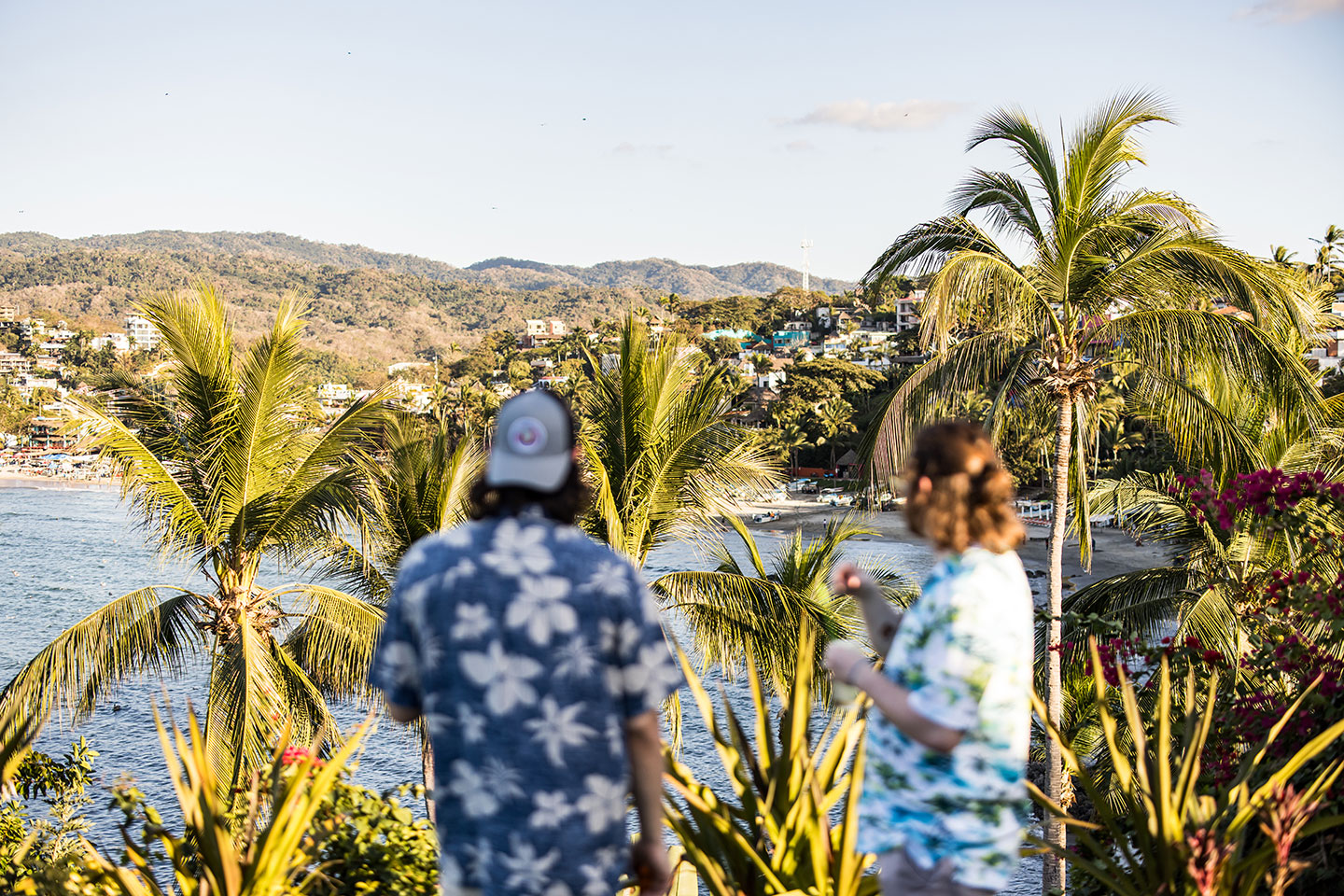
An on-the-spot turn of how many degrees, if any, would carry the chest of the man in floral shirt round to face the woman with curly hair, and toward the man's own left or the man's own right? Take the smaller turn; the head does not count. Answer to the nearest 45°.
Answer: approximately 90° to the man's own right

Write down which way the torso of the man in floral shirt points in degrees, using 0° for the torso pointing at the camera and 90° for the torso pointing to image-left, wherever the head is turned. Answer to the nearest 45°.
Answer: approximately 180°

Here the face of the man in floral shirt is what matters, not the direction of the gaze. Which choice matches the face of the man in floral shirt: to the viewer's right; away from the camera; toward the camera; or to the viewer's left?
away from the camera
